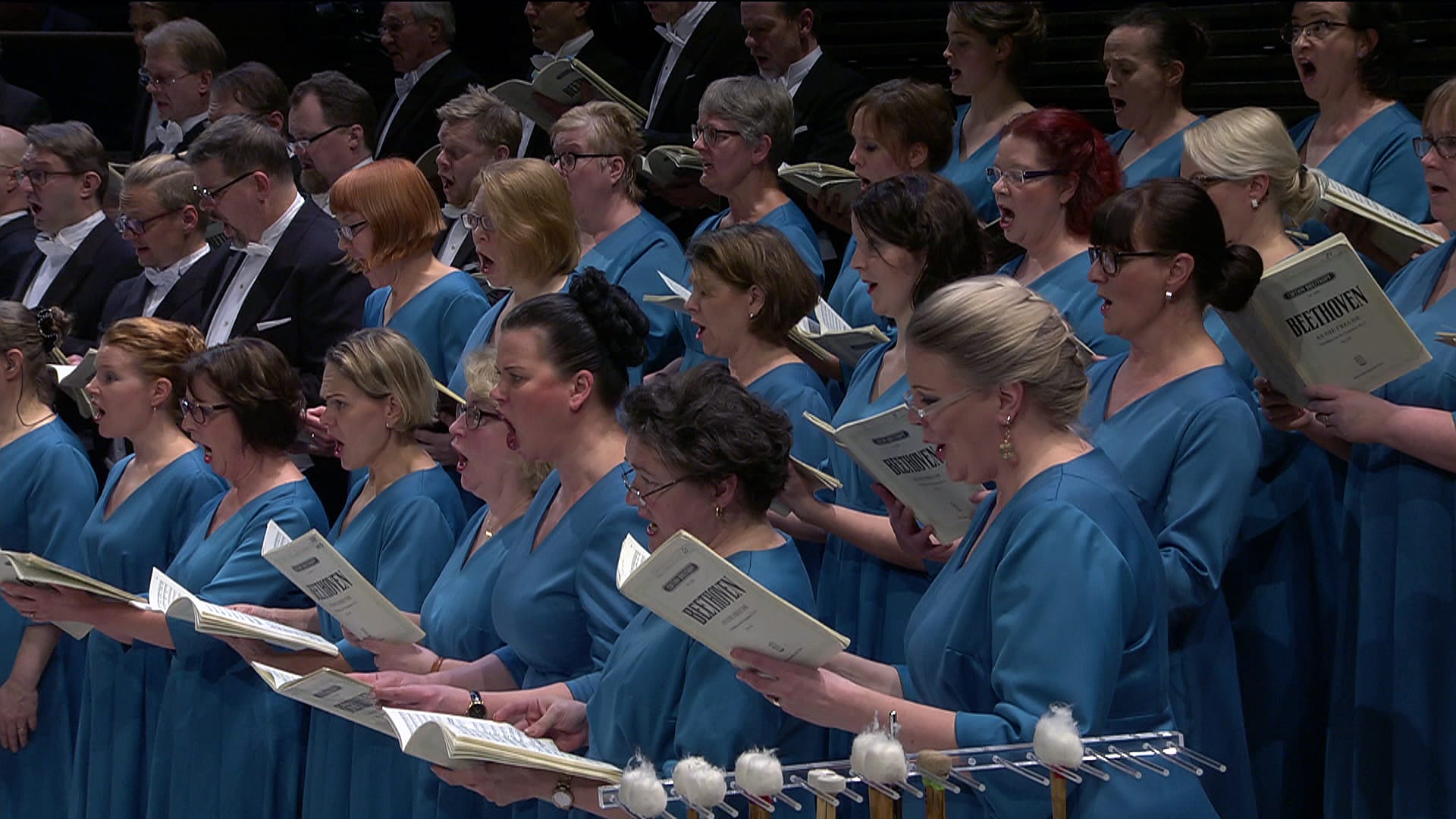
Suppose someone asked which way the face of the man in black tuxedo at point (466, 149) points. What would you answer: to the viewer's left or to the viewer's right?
to the viewer's left

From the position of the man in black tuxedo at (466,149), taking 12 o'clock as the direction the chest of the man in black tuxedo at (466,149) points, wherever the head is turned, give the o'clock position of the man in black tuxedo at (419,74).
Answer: the man in black tuxedo at (419,74) is roughly at 4 o'clock from the man in black tuxedo at (466,149).

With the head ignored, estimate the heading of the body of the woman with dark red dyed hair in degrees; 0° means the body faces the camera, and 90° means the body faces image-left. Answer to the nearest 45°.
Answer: approximately 45°

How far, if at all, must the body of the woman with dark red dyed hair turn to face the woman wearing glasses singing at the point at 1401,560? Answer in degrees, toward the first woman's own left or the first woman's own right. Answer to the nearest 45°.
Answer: approximately 90° to the first woman's own left

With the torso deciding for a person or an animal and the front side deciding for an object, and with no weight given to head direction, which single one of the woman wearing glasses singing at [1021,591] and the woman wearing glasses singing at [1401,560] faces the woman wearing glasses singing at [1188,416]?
the woman wearing glasses singing at [1401,560]

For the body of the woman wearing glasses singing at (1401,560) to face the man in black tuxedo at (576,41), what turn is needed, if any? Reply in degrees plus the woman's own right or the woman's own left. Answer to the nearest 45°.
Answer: approximately 90° to the woman's own right

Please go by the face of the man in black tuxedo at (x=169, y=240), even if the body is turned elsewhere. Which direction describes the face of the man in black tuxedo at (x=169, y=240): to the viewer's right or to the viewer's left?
to the viewer's left

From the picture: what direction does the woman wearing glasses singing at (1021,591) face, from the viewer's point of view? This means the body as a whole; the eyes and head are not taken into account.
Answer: to the viewer's left

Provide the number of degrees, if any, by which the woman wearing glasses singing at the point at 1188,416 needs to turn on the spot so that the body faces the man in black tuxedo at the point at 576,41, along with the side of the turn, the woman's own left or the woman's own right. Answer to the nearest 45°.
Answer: approximately 90° to the woman's own right

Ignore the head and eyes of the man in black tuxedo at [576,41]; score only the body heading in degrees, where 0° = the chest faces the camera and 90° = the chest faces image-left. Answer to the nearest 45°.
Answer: approximately 45°

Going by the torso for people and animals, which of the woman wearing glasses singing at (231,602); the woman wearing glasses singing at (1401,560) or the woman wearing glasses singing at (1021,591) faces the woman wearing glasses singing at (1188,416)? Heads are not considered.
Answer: the woman wearing glasses singing at (1401,560)

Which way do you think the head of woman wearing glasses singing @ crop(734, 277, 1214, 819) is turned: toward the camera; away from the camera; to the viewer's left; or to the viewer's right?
to the viewer's left

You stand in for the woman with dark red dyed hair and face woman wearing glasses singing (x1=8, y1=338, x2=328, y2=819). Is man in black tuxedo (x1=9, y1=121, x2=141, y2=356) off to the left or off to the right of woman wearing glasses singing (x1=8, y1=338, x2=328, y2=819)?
right

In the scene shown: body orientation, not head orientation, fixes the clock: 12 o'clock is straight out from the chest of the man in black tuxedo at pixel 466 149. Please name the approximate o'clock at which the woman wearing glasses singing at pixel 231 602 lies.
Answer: The woman wearing glasses singing is roughly at 11 o'clock from the man in black tuxedo.
